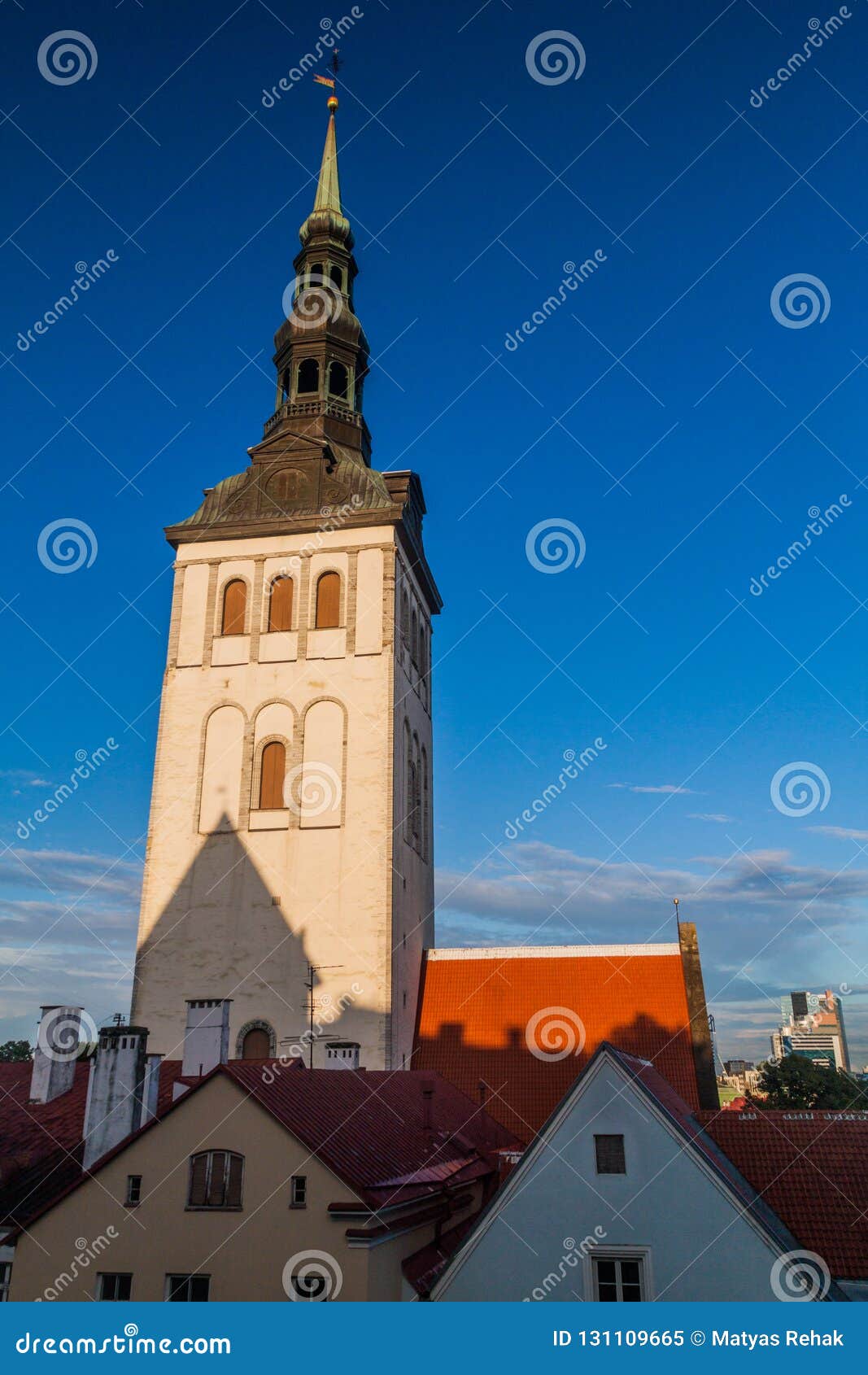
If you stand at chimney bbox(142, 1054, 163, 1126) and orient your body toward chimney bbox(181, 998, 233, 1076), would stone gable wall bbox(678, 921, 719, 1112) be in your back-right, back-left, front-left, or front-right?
front-right

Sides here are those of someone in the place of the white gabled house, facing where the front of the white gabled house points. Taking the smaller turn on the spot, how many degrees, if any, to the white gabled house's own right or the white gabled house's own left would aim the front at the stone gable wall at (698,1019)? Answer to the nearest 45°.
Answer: approximately 180°

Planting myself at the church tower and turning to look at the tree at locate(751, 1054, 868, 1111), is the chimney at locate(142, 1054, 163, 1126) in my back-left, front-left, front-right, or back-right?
back-right

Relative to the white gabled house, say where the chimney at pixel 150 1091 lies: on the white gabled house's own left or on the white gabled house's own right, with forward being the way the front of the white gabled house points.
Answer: on the white gabled house's own right

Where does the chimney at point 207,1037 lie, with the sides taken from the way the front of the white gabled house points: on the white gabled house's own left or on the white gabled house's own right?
on the white gabled house's own right

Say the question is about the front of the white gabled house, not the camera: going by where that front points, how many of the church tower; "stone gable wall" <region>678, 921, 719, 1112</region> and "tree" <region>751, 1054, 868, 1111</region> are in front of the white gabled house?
0

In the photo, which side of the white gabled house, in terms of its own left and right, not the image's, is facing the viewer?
front

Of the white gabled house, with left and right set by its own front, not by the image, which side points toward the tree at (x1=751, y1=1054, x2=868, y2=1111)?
back

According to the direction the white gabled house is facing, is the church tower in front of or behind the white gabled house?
behind
